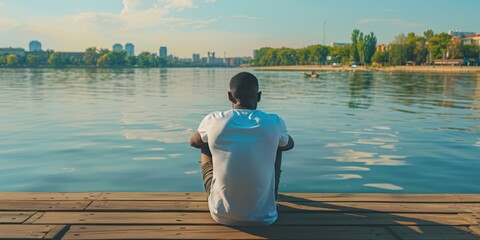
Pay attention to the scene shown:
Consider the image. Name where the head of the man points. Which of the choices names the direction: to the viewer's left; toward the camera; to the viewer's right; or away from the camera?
away from the camera

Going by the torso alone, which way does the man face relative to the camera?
away from the camera
